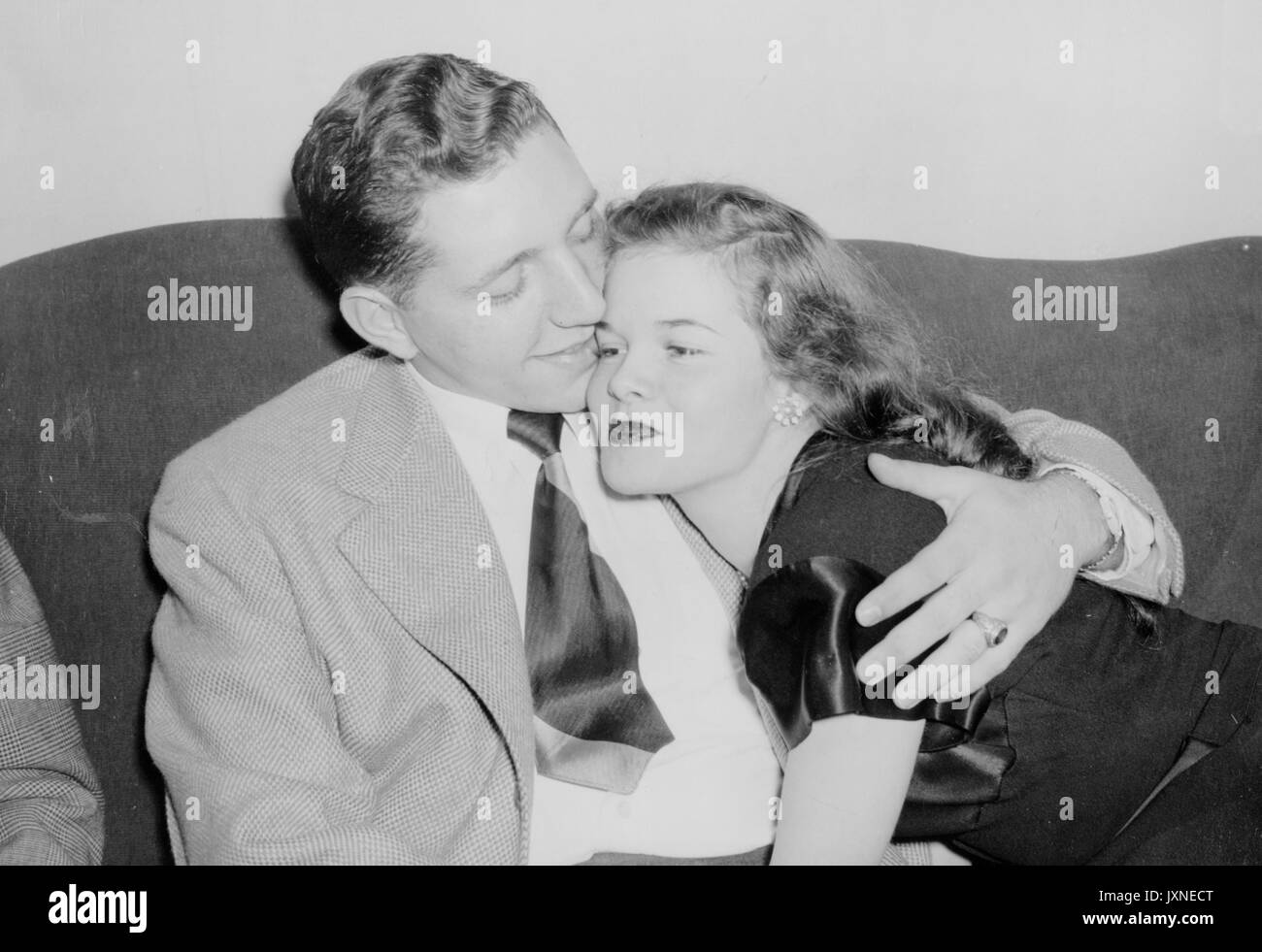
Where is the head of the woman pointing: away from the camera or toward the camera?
toward the camera

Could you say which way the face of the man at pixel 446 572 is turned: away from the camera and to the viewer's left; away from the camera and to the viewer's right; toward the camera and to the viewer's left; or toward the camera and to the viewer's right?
toward the camera and to the viewer's right

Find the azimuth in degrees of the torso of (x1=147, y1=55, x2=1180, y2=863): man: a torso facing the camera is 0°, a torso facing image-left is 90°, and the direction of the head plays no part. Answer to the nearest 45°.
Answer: approximately 315°

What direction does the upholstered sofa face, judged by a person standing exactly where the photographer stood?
facing the viewer
